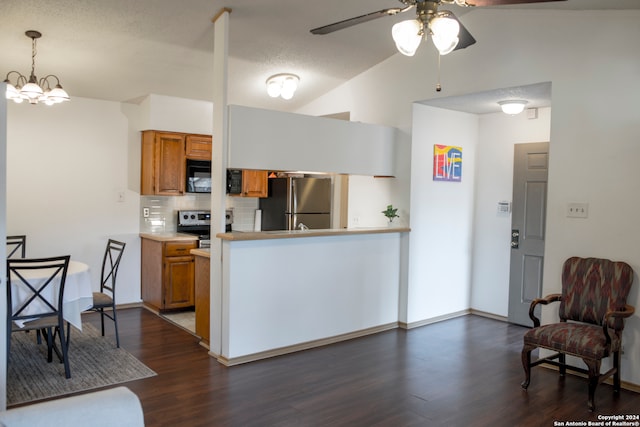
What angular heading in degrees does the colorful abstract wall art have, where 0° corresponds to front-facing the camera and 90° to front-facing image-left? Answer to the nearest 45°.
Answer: approximately 315°

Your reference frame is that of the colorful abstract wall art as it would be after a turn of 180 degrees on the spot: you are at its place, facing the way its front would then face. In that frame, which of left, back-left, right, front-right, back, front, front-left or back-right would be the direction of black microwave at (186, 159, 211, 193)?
front-left

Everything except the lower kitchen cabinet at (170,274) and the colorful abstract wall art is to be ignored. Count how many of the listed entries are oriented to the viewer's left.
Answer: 0

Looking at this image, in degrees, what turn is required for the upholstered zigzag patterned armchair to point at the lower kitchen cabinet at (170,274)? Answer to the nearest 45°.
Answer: approximately 45° to its right

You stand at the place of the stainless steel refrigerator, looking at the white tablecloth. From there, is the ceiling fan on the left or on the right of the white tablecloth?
left

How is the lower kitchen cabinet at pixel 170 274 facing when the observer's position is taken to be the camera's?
facing the viewer and to the right of the viewer

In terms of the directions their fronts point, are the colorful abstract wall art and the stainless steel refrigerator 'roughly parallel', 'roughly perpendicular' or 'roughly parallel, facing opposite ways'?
roughly parallel

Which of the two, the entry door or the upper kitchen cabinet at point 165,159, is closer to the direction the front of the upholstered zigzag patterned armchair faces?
the upper kitchen cabinet

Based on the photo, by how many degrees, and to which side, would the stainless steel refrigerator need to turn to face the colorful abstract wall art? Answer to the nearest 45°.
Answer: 0° — it already faces it

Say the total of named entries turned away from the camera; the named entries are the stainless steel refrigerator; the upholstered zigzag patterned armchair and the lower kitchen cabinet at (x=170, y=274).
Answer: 0

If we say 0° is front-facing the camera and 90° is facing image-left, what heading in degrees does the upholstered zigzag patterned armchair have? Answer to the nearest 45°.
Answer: approximately 45°

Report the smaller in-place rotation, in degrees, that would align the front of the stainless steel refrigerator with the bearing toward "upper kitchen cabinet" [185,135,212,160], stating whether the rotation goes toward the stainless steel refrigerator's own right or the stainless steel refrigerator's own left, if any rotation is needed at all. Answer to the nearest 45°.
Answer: approximately 135° to the stainless steel refrigerator's own right

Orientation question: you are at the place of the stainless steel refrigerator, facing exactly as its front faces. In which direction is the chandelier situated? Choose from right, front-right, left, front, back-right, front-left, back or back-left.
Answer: right

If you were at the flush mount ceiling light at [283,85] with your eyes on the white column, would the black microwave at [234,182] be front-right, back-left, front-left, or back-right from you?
back-right

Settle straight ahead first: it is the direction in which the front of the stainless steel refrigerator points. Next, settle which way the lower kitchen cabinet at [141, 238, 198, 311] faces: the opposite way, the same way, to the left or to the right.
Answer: the same way

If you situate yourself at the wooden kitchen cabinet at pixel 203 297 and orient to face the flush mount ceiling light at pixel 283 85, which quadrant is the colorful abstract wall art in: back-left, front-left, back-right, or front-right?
front-right

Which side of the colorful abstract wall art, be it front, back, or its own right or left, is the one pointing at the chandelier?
right
